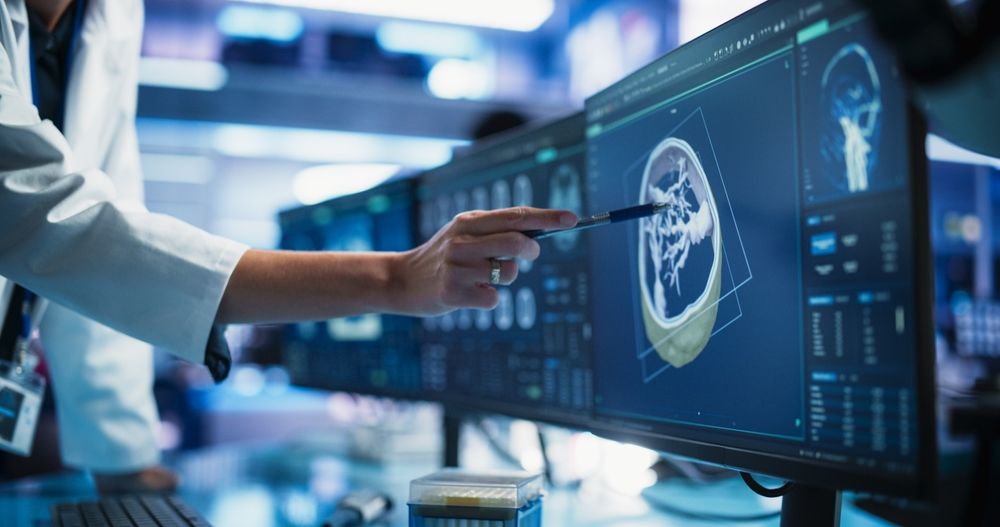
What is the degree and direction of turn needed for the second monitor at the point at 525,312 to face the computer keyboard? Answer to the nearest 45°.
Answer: approximately 45° to its right

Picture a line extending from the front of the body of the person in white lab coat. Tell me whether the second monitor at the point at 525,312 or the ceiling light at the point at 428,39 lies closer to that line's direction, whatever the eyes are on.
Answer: the second monitor

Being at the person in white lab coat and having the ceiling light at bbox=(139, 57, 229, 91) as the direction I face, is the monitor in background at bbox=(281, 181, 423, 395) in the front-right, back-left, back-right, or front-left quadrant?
front-right

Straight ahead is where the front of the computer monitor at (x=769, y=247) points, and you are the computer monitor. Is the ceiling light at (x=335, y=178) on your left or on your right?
on your right

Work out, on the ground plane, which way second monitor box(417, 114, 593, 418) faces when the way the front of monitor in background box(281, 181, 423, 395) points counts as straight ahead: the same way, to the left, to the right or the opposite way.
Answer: the same way

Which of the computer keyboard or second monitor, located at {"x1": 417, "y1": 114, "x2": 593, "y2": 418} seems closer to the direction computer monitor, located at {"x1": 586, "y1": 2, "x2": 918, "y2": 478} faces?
the computer keyboard

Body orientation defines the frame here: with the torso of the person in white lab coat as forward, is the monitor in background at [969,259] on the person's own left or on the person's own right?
on the person's own left

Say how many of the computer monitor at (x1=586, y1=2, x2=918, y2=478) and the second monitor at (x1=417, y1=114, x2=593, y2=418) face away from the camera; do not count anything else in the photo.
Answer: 0

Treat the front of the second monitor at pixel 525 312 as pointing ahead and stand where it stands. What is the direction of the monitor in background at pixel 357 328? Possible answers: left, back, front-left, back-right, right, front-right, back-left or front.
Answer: right

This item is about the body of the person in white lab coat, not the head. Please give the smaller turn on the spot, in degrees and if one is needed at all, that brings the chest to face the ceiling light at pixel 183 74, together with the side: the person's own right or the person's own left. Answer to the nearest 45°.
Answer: approximately 135° to the person's own left

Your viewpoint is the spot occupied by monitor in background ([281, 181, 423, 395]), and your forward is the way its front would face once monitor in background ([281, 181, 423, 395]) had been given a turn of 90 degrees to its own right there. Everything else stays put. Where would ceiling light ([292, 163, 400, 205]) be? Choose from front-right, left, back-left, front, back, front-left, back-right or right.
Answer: front-right

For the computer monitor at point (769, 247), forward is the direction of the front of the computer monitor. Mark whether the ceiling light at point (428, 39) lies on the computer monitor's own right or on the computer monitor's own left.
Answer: on the computer monitor's own right

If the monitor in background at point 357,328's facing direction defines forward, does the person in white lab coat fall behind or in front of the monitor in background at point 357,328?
in front

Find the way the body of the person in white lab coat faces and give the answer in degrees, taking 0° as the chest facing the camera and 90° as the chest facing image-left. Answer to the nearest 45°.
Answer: approximately 315°
